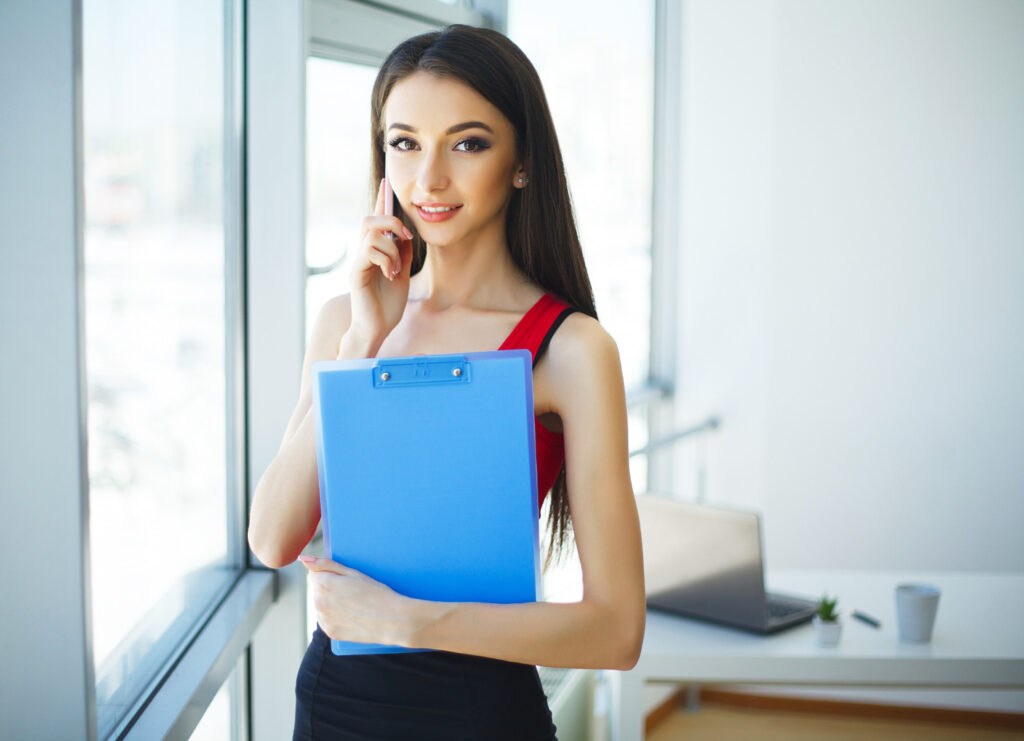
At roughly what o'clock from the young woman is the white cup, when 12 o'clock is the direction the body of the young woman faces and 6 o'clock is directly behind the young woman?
The white cup is roughly at 6 o'clock from the young woman.

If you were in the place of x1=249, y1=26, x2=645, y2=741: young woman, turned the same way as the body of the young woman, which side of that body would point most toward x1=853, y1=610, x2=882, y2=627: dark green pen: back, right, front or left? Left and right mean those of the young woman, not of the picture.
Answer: back

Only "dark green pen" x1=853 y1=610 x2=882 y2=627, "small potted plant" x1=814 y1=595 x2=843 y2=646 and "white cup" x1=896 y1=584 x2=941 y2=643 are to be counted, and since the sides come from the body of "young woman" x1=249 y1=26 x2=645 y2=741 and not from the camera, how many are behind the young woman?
3

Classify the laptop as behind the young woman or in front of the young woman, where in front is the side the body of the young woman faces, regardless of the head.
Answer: behind

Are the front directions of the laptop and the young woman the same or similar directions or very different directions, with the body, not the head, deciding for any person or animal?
very different directions

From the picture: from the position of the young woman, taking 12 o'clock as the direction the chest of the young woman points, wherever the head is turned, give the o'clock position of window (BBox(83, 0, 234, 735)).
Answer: The window is roughly at 3 o'clock from the young woman.

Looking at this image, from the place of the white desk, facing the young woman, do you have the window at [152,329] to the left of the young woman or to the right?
right

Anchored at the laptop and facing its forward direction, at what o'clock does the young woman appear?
The young woman is roughly at 5 o'clock from the laptop.

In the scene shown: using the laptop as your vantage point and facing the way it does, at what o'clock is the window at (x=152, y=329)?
The window is roughly at 6 o'clock from the laptop.

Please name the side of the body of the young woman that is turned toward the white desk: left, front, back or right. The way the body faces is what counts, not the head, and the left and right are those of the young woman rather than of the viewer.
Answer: back

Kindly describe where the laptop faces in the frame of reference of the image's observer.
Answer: facing away from the viewer and to the right of the viewer

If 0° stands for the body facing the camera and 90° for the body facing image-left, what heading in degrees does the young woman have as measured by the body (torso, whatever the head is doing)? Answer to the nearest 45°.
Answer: approximately 45°
